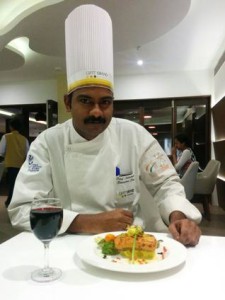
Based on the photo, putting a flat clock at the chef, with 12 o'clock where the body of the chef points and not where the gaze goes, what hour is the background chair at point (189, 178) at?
The background chair is roughly at 7 o'clock from the chef.

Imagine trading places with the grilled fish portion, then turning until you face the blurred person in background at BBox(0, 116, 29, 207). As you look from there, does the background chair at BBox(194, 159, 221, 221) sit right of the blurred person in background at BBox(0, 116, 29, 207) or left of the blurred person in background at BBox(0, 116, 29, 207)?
right

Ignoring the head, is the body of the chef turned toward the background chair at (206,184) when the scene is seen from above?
no

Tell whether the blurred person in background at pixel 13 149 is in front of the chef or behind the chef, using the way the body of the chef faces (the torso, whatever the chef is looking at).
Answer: behind

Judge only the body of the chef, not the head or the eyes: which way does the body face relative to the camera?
toward the camera

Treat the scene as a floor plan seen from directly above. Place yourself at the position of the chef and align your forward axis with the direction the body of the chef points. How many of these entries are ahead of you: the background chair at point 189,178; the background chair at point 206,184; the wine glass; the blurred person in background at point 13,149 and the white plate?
2

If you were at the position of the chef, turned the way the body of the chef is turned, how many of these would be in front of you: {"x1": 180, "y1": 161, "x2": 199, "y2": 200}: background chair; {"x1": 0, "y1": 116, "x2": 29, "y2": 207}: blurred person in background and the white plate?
1

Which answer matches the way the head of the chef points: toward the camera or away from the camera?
toward the camera
